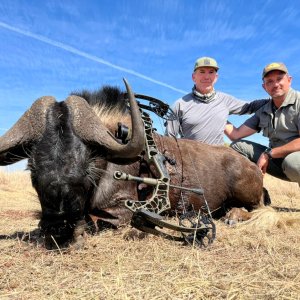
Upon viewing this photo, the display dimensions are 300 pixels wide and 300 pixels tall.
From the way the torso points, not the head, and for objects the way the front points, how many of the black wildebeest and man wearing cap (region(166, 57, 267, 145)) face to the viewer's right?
0

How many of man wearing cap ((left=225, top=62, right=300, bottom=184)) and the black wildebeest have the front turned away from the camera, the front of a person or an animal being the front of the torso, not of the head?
0

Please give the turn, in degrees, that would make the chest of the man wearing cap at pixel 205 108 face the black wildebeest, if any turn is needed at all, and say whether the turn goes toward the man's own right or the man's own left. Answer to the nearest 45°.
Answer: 0° — they already face it

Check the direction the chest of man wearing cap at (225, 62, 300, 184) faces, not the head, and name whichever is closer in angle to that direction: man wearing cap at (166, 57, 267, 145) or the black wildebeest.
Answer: the black wildebeest

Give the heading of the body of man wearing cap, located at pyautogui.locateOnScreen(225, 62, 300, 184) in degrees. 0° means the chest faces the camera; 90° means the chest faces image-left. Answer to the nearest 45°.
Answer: approximately 45°

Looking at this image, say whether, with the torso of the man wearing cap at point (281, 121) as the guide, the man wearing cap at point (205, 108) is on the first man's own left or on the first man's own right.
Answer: on the first man's own right

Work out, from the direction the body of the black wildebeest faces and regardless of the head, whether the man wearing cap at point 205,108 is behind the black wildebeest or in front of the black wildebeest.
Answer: behind

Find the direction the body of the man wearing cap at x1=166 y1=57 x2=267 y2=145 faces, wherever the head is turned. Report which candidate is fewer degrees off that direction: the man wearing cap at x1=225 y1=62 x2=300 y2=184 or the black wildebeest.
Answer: the black wildebeest

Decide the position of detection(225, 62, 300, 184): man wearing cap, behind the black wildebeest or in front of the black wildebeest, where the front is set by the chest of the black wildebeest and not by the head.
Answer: behind
